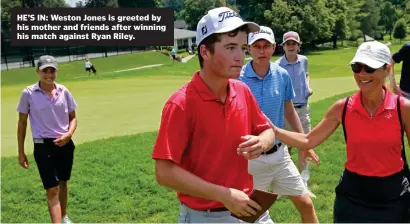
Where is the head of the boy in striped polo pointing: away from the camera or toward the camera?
toward the camera

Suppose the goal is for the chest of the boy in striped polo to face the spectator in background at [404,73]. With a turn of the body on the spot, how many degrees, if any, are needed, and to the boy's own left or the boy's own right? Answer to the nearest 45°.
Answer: approximately 135° to the boy's own left

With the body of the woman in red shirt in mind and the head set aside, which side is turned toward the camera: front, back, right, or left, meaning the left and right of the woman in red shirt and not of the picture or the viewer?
front

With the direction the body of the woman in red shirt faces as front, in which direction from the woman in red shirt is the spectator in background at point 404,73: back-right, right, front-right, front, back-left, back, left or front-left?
back

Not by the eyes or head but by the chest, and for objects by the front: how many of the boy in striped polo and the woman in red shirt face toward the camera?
2

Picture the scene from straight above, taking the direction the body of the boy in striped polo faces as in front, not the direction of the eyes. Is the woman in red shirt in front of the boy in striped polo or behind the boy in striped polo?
in front

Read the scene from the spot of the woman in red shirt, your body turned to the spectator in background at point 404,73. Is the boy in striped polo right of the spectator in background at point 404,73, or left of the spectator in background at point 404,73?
left

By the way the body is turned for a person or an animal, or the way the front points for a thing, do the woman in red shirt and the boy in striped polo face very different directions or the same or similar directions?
same or similar directions

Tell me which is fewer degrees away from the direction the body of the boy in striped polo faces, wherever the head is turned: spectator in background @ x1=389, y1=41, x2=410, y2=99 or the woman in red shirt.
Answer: the woman in red shirt

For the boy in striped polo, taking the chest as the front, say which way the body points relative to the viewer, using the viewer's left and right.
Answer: facing the viewer
